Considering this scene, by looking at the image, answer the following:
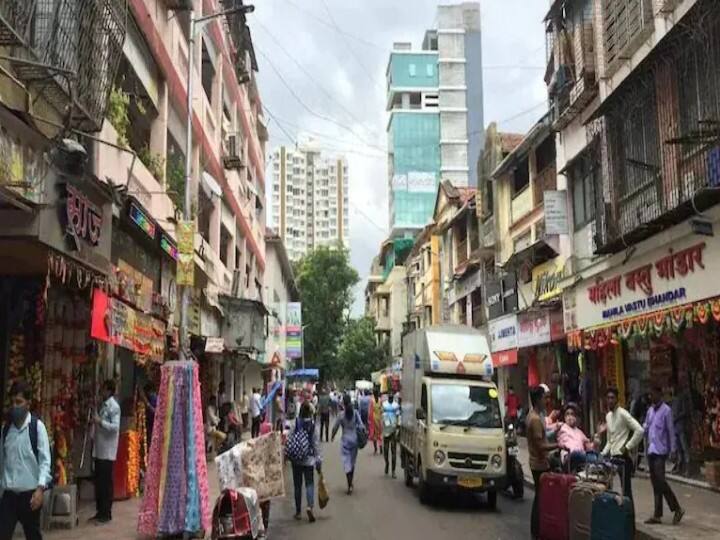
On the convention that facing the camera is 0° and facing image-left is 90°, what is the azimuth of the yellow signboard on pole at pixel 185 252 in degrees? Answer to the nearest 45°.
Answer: approximately 0°

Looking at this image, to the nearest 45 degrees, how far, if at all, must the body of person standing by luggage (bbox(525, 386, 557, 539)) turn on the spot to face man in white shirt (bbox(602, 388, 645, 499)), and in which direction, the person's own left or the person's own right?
approximately 45° to the person's own left

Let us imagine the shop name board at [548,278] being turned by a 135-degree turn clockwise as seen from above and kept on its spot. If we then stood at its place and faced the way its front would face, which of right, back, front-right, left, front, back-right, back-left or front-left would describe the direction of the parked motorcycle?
back

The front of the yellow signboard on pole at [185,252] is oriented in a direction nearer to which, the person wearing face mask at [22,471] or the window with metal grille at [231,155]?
the person wearing face mask

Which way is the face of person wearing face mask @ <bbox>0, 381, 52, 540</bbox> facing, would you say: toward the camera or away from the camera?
toward the camera

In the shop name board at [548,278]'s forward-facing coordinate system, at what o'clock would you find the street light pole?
The street light pole is roughly at 12 o'clock from the shop name board.

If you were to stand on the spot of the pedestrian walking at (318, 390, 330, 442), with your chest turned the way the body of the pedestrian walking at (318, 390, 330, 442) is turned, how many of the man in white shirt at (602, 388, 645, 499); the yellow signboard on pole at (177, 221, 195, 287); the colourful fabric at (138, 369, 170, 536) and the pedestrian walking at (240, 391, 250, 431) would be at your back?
3

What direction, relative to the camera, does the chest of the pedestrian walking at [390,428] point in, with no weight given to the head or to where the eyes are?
toward the camera

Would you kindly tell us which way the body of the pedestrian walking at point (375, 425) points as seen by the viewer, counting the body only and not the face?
away from the camera

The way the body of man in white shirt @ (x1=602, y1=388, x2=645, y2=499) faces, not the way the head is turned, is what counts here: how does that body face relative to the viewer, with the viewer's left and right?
facing the viewer and to the left of the viewer

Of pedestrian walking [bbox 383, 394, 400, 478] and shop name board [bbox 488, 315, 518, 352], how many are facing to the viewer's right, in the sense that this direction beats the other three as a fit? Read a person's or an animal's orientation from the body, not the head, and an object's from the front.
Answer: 0

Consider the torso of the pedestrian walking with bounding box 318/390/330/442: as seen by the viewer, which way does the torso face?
away from the camera
